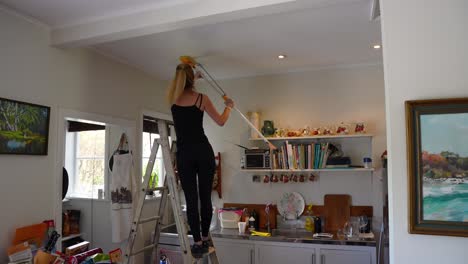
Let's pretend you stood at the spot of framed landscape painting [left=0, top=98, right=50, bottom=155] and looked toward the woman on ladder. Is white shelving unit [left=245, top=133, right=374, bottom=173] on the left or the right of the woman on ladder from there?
left

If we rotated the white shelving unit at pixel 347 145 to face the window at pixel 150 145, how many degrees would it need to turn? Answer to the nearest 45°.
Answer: approximately 90° to its right

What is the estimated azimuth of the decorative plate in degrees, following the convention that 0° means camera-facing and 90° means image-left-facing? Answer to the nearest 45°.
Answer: approximately 0°

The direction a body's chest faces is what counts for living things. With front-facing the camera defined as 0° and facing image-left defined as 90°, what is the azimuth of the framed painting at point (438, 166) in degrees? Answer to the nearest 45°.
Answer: approximately 45°

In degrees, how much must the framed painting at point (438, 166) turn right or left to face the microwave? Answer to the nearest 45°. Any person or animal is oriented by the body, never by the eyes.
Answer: approximately 90° to its right

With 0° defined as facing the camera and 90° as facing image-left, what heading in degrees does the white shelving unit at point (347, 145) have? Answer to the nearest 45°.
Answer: approximately 0°
